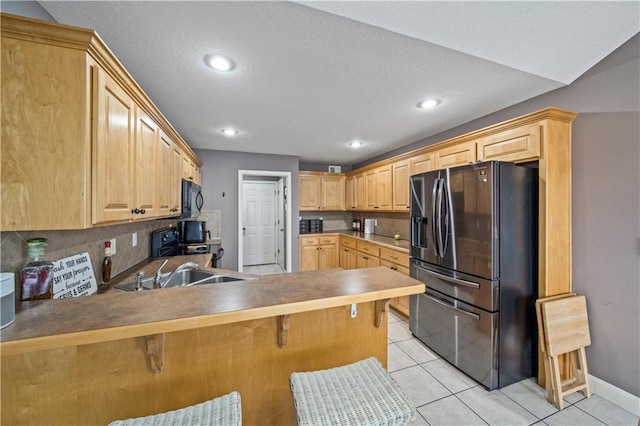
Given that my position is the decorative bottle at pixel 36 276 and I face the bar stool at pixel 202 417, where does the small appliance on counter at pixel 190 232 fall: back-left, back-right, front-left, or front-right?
back-left

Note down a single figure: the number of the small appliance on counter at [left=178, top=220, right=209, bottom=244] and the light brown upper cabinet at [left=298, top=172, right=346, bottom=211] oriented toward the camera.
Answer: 1

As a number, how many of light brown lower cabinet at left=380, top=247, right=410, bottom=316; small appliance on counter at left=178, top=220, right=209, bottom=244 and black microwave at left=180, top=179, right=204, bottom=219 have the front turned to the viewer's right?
2

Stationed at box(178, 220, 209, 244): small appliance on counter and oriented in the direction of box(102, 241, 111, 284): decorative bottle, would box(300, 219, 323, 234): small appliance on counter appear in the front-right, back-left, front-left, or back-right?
back-left

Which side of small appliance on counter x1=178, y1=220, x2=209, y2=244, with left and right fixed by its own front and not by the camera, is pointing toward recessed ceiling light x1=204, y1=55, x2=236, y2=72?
right

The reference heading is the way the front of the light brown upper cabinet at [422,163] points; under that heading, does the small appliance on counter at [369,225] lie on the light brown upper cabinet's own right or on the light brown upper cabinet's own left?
on the light brown upper cabinet's own right

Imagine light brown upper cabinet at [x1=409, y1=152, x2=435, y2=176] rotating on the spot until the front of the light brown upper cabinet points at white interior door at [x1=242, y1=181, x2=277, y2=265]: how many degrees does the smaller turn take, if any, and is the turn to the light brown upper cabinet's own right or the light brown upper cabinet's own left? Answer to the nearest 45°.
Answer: approximately 90° to the light brown upper cabinet's own right

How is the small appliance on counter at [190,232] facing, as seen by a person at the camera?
facing to the right of the viewer

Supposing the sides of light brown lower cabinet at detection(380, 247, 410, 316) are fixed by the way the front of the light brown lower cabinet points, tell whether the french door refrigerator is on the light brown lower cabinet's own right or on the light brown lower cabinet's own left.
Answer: on the light brown lower cabinet's own left

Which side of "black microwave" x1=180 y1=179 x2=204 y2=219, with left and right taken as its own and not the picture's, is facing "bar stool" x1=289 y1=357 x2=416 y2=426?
right

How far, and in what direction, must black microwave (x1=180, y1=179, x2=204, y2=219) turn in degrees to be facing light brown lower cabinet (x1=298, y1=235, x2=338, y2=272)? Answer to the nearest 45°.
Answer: approximately 45° to its left

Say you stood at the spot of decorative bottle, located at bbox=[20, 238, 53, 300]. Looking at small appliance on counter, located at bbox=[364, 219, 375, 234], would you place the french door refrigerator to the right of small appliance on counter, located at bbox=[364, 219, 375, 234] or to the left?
right

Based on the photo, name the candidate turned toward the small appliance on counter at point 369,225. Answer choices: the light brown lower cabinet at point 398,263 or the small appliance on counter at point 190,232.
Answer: the small appliance on counter at point 190,232

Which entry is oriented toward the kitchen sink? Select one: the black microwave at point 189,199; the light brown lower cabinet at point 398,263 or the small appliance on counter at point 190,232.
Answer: the light brown lower cabinet

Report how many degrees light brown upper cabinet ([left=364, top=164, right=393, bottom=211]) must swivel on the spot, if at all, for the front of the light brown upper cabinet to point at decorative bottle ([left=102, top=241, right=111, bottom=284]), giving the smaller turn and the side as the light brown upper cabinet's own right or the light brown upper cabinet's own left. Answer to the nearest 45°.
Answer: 0° — it already faces it
